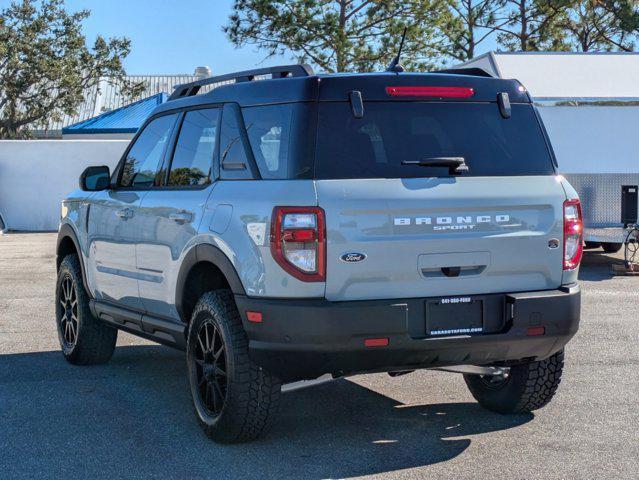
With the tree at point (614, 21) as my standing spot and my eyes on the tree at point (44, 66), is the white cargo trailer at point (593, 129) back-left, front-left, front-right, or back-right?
front-left

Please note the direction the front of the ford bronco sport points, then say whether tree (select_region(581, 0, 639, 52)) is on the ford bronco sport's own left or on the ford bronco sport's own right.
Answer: on the ford bronco sport's own right

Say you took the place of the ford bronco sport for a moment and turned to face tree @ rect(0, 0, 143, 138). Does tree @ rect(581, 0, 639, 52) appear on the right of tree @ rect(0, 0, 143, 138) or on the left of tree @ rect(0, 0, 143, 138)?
right

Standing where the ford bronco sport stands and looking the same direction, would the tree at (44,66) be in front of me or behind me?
in front

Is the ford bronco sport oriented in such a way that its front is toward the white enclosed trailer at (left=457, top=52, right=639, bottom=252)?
no

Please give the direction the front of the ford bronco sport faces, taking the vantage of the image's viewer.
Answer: facing away from the viewer and to the left of the viewer
